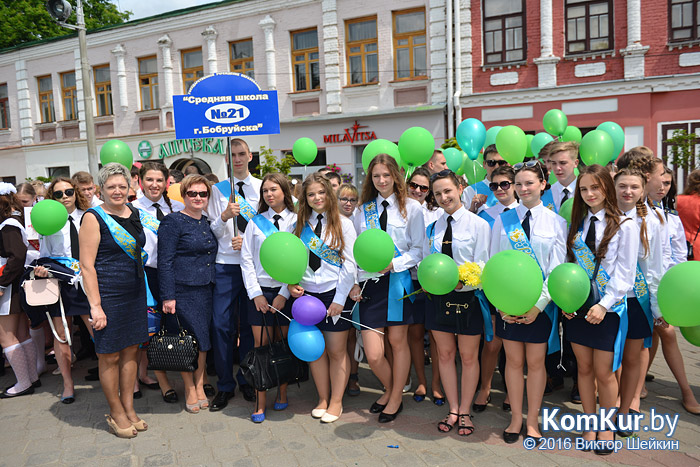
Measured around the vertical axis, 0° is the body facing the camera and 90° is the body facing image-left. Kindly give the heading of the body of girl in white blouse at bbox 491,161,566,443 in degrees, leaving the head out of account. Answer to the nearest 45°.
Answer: approximately 0°

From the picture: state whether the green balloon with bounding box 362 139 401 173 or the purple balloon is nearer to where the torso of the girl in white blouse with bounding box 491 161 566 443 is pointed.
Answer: the purple balloon

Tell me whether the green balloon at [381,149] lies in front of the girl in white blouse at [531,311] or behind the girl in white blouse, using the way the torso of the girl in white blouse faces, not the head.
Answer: behind

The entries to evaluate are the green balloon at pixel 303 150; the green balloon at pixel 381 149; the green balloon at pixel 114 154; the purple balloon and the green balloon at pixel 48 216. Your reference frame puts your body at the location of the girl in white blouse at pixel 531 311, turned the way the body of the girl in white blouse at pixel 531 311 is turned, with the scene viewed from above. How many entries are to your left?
0

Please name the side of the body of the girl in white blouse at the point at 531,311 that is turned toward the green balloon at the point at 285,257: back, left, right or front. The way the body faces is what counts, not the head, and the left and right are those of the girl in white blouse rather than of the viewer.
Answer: right

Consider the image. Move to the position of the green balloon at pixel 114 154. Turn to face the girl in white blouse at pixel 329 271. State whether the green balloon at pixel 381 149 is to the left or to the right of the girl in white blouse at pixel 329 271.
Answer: left

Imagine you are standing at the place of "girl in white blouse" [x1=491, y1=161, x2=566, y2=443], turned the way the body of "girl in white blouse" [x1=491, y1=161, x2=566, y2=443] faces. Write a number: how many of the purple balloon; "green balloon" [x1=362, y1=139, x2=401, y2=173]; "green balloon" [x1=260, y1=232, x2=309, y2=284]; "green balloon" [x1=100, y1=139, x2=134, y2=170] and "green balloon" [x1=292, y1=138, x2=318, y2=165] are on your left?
0

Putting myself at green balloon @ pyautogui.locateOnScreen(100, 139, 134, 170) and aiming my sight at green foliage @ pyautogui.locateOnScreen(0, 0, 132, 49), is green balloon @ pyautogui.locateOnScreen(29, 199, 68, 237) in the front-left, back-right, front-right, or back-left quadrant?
back-left

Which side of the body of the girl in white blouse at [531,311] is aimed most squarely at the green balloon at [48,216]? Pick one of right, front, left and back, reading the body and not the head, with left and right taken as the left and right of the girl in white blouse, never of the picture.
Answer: right

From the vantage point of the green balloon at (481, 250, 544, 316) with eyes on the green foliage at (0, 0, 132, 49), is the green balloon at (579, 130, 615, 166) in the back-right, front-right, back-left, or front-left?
front-right

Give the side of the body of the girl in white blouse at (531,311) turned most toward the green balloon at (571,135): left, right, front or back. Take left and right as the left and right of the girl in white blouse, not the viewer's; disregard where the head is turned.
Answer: back

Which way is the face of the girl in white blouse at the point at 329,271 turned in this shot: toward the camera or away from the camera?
toward the camera

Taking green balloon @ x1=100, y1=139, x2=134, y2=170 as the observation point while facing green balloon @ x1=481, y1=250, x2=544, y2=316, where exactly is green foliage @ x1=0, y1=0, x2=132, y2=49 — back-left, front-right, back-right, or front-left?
back-left

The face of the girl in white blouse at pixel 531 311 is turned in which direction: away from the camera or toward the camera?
toward the camera

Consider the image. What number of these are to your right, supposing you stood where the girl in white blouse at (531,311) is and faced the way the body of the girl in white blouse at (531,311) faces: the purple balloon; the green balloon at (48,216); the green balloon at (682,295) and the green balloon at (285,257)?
3

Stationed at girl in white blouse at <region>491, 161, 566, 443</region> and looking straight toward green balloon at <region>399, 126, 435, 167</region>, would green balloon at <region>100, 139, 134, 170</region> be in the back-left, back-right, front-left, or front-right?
front-left

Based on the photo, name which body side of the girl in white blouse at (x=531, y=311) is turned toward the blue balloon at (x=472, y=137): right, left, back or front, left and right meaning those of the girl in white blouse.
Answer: back

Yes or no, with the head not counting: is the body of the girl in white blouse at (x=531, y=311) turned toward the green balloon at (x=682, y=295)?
no

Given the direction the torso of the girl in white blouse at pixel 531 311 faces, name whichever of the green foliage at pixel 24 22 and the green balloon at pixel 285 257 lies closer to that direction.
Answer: the green balloon

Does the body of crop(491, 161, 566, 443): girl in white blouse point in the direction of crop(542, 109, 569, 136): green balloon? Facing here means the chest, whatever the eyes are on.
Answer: no
